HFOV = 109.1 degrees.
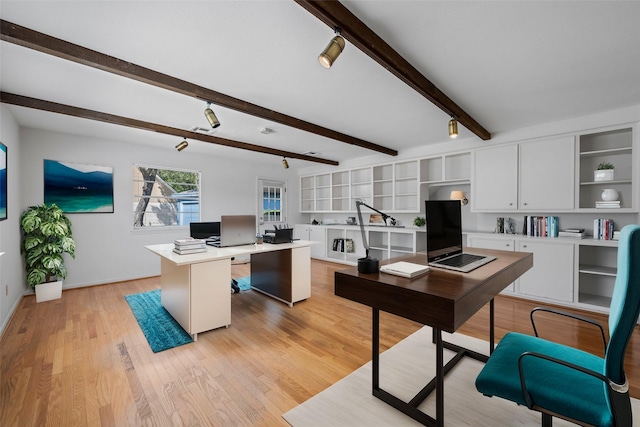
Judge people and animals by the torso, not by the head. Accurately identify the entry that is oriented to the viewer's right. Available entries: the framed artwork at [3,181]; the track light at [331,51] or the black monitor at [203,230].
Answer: the framed artwork

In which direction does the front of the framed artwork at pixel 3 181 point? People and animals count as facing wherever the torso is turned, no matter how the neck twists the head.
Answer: to the viewer's right

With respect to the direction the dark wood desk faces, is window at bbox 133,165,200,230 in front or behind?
behind

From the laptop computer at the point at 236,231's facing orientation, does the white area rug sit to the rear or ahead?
to the rear

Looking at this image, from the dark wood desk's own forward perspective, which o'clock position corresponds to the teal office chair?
The teal office chair is roughly at 11 o'clock from the dark wood desk.

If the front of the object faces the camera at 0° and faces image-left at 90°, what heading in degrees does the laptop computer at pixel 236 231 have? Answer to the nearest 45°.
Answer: approximately 135°

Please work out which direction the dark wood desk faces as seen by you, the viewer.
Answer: facing the viewer and to the right of the viewer

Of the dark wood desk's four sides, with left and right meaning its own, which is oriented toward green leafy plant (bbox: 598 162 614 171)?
left
